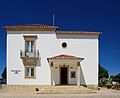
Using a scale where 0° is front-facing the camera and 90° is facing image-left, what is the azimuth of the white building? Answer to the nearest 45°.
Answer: approximately 0°
